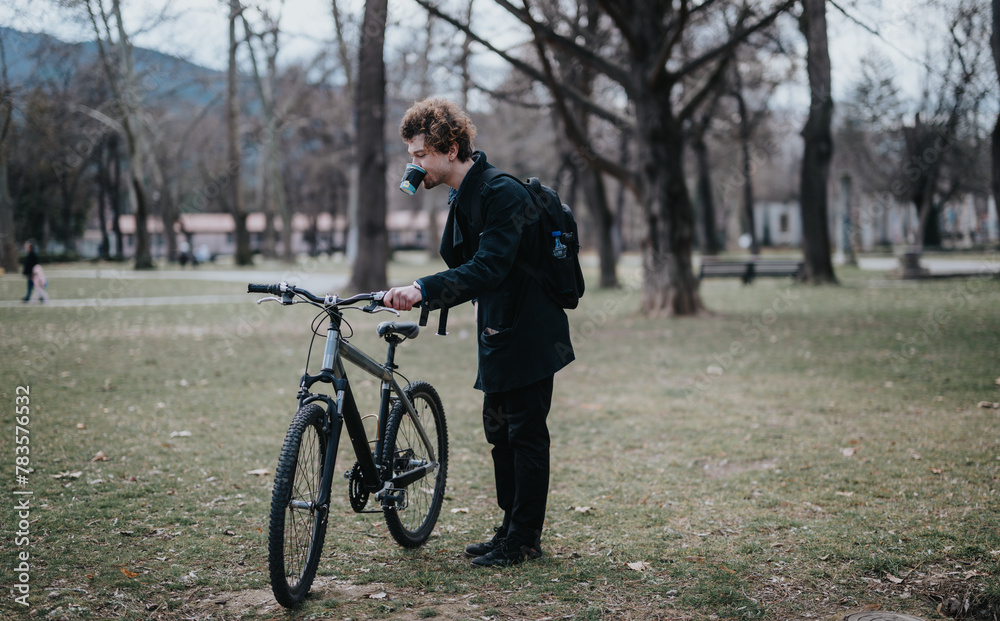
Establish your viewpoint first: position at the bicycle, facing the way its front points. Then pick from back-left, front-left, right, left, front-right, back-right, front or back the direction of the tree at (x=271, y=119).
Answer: back-right

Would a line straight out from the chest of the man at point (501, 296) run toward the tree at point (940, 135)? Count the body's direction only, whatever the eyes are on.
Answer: no

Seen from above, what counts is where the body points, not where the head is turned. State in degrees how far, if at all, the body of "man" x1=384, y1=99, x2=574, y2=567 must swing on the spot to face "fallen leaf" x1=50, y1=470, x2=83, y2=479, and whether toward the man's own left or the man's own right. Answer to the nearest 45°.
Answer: approximately 45° to the man's own right

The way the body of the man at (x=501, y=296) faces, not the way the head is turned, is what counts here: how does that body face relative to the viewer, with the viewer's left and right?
facing to the left of the viewer

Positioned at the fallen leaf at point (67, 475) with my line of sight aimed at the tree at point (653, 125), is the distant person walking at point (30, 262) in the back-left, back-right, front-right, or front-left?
front-left

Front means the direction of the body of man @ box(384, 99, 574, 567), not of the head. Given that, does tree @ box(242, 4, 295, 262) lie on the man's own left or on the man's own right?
on the man's own right

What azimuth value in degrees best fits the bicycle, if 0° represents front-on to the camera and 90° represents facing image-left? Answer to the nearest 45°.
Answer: approximately 45°

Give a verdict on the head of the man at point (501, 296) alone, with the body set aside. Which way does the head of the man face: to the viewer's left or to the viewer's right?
to the viewer's left
